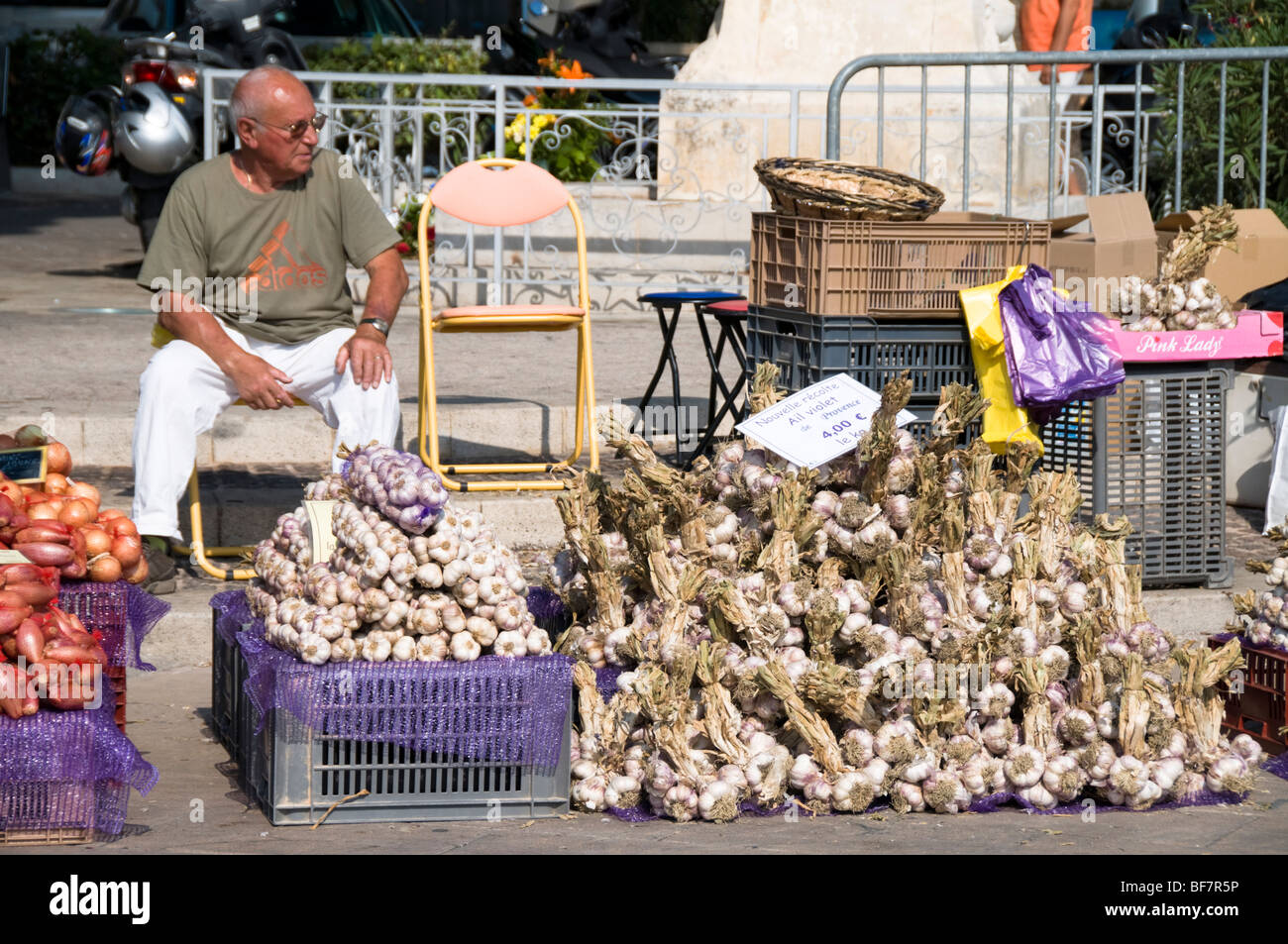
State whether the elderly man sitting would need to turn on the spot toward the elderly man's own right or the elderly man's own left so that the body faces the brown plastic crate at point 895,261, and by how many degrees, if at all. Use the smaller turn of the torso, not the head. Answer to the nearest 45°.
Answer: approximately 45° to the elderly man's own left

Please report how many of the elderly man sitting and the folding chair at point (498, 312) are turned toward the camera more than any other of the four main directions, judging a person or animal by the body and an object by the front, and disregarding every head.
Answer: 2

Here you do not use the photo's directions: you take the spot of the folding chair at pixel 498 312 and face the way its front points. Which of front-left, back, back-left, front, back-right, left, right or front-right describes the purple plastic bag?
front-left

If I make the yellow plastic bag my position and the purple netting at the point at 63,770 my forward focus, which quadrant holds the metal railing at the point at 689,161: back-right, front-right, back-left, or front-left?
back-right

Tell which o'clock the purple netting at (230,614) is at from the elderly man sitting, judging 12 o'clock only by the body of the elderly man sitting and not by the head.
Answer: The purple netting is roughly at 12 o'clock from the elderly man sitting.

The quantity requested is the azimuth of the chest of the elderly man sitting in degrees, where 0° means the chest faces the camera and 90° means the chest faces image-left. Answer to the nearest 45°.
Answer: approximately 0°

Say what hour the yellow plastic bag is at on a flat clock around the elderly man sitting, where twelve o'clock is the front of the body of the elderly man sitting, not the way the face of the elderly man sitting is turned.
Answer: The yellow plastic bag is roughly at 10 o'clock from the elderly man sitting.

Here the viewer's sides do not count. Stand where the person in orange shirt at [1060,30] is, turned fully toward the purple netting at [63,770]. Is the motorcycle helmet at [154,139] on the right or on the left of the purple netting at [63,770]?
right

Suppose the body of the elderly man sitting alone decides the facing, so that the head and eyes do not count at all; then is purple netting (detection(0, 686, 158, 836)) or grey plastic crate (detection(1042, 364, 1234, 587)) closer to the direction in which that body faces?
the purple netting

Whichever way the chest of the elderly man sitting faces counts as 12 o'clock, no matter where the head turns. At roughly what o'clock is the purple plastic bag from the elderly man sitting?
The purple plastic bag is roughly at 10 o'clock from the elderly man sitting.

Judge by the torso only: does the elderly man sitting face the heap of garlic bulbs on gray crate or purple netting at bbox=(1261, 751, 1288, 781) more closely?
the heap of garlic bulbs on gray crate

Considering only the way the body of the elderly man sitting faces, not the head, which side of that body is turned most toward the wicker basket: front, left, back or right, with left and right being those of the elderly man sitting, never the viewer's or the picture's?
left

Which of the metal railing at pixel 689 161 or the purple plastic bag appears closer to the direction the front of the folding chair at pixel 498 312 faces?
the purple plastic bag
